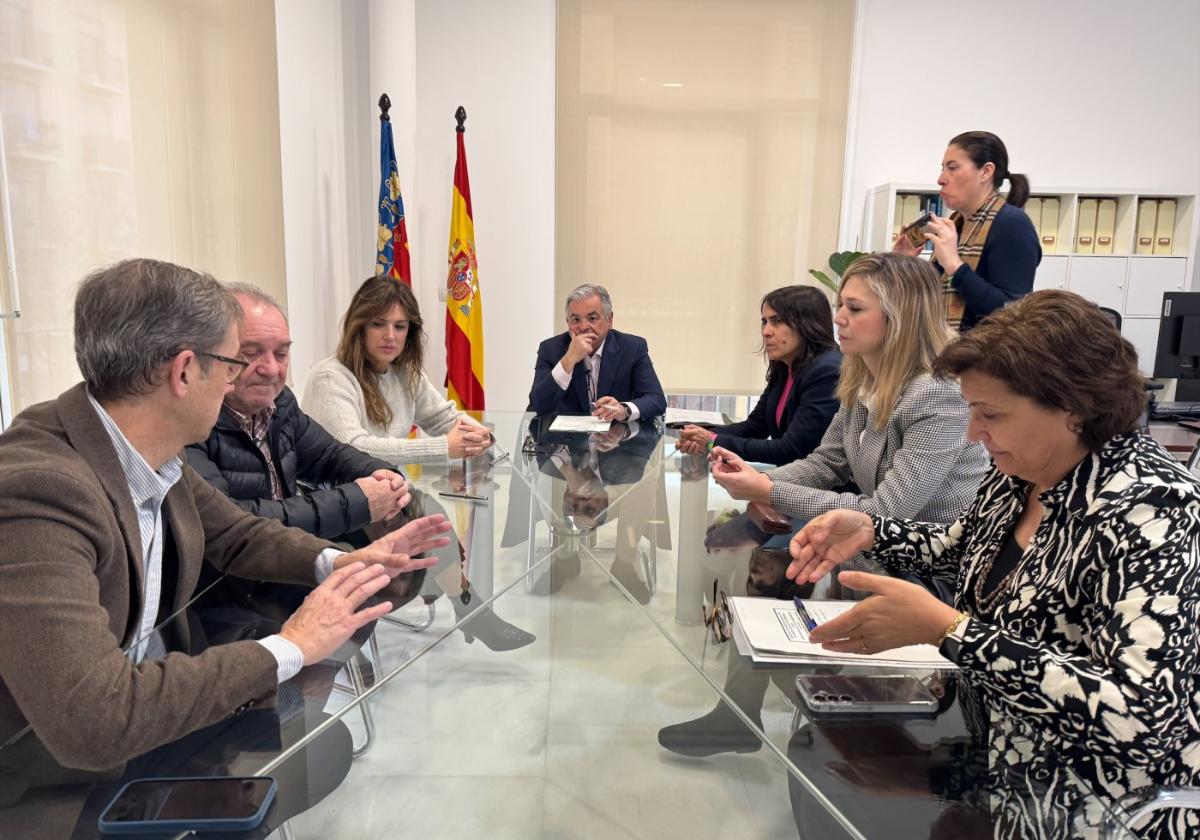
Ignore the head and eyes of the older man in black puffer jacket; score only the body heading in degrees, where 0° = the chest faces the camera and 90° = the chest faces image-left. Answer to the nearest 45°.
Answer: approximately 315°

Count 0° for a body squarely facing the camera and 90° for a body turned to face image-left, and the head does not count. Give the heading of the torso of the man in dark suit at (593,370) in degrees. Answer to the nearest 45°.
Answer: approximately 0°

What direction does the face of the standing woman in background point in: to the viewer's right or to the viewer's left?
to the viewer's left

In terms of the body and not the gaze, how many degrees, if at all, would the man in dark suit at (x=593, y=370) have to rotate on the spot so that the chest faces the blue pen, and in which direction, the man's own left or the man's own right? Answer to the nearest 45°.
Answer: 0° — they already face it

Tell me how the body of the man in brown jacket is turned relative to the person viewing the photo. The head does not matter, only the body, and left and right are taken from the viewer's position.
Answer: facing to the right of the viewer

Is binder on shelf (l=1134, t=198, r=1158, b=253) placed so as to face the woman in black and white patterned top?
yes

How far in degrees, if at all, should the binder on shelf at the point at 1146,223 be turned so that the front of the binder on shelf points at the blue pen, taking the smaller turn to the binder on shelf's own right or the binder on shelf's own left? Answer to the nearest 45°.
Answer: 0° — it already faces it

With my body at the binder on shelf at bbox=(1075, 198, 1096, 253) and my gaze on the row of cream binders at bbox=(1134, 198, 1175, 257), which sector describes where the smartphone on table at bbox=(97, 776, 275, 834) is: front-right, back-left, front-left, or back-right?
back-right

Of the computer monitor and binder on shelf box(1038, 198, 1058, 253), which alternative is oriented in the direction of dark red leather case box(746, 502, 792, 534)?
the binder on shelf
